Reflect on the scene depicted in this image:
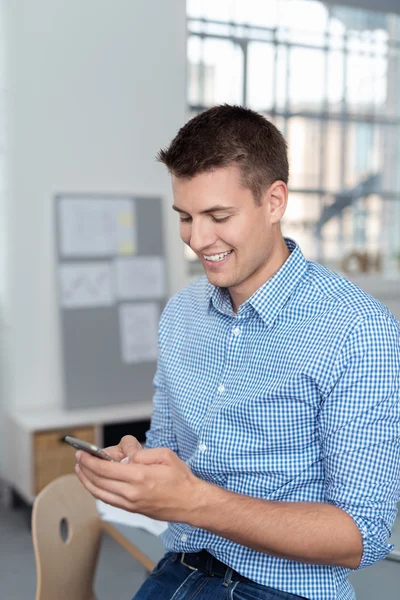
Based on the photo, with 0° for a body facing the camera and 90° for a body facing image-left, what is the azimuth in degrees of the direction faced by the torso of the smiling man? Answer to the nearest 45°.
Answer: approximately 45°

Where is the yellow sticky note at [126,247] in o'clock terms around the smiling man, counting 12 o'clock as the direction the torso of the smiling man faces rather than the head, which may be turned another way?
The yellow sticky note is roughly at 4 o'clock from the smiling man.

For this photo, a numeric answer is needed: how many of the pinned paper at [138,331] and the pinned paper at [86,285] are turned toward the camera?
2

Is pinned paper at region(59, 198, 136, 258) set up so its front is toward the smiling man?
yes

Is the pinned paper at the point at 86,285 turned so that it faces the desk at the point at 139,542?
yes

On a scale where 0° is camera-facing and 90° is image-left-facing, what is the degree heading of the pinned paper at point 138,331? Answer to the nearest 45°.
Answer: approximately 0°
